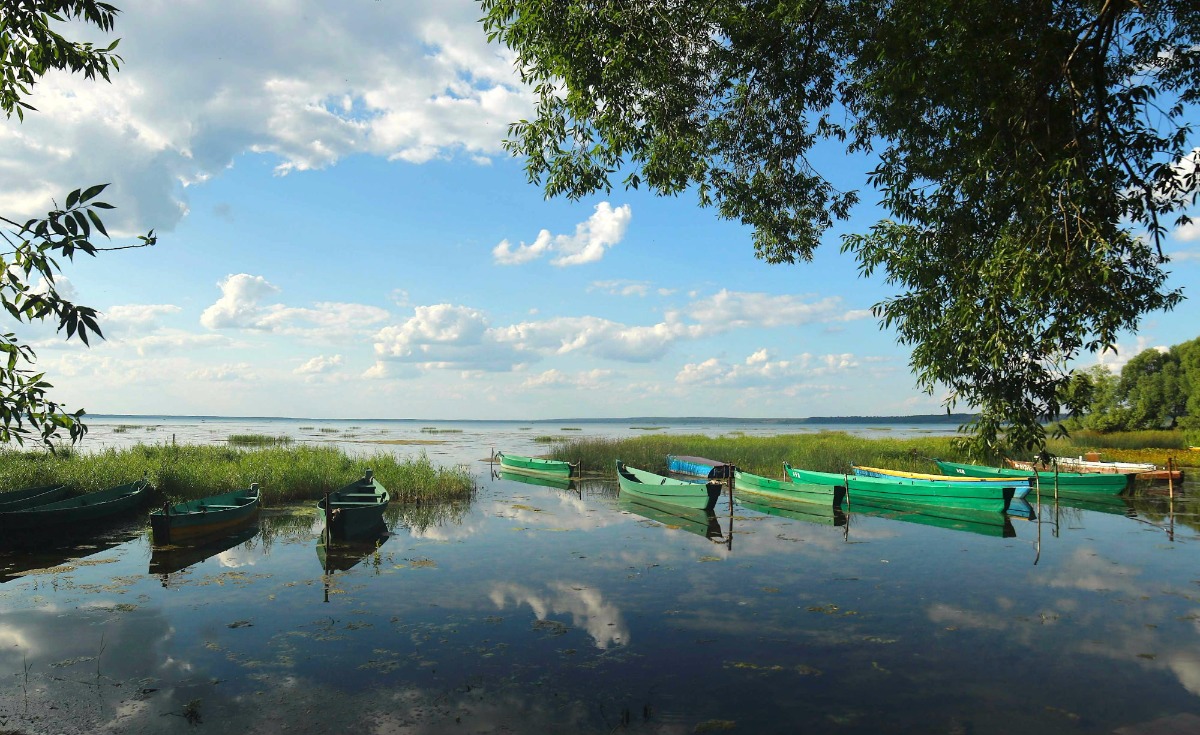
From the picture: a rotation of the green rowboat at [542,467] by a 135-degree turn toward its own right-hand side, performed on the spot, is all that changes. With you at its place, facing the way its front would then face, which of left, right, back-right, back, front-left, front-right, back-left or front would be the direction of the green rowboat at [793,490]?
right

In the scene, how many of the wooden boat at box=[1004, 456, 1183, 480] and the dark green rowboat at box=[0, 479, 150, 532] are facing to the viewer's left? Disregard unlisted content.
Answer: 1

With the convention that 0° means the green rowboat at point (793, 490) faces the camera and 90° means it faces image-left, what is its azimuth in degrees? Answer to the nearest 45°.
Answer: approximately 135°

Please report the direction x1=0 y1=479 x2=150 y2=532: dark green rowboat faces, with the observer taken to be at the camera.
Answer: facing away from the viewer and to the right of the viewer

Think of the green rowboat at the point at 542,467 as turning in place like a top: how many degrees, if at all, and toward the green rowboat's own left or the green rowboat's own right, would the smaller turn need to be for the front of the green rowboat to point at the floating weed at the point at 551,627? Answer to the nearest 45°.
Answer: approximately 90° to the green rowboat's own left

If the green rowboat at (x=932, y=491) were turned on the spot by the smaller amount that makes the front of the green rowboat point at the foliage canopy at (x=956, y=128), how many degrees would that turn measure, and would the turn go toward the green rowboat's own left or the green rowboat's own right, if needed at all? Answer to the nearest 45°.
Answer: approximately 135° to the green rowboat's own left

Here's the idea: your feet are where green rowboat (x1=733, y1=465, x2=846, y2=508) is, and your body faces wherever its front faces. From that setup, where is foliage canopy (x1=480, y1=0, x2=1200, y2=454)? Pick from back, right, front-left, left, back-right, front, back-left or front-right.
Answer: back-left

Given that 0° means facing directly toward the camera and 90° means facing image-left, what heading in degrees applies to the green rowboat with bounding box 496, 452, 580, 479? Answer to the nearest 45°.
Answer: approximately 90°

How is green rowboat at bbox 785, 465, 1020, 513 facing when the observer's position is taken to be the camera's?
facing away from the viewer and to the left of the viewer

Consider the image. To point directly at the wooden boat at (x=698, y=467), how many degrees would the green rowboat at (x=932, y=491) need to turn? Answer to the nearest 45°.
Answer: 0° — it already faces it

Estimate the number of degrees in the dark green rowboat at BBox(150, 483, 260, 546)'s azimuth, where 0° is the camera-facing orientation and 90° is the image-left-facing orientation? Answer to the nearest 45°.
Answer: approximately 225°
